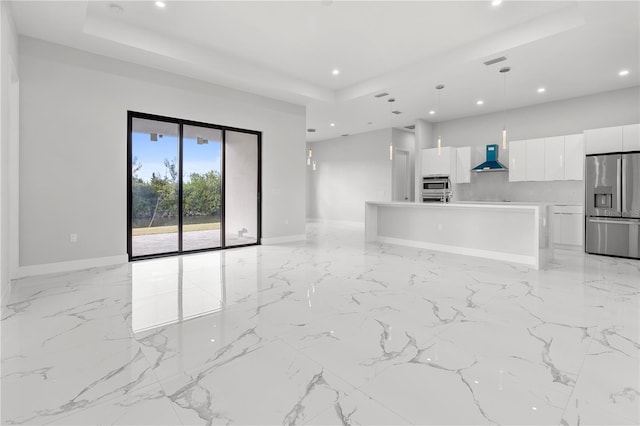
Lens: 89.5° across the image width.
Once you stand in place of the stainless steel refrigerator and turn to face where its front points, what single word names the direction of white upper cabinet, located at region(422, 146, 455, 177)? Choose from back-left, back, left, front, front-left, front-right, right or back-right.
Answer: right

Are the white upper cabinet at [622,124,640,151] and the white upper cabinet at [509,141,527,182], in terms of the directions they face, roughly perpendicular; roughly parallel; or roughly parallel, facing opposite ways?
roughly parallel

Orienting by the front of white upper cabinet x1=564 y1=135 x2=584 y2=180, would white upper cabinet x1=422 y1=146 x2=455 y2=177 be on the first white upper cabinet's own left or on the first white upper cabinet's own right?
on the first white upper cabinet's own right

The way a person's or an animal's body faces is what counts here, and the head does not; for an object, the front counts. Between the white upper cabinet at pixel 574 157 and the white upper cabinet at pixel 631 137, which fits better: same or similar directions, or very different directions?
same or similar directions

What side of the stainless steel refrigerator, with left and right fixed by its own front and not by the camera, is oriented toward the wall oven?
right

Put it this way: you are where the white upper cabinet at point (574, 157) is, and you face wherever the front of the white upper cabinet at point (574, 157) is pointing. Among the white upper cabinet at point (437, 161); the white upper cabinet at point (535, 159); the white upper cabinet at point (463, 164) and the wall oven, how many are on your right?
4

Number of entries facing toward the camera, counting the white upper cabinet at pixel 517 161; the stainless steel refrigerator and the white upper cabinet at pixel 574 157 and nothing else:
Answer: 3

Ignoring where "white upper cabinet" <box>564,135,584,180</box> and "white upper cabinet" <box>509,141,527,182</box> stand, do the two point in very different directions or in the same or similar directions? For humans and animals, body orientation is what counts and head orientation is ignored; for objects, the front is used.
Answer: same or similar directions

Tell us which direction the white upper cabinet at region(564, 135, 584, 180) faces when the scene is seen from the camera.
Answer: facing the viewer

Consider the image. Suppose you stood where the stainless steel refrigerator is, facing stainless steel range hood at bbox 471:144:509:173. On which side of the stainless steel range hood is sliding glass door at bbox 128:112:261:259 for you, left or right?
left

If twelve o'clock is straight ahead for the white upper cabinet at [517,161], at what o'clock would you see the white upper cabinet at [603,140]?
the white upper cabinet at [603,140] is roughly at 10 o'clock from the white upper cabinet at [517,161].

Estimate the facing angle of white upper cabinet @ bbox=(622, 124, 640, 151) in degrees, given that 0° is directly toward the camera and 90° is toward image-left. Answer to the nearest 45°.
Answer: approximately 0°

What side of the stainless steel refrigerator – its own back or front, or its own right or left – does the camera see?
front
